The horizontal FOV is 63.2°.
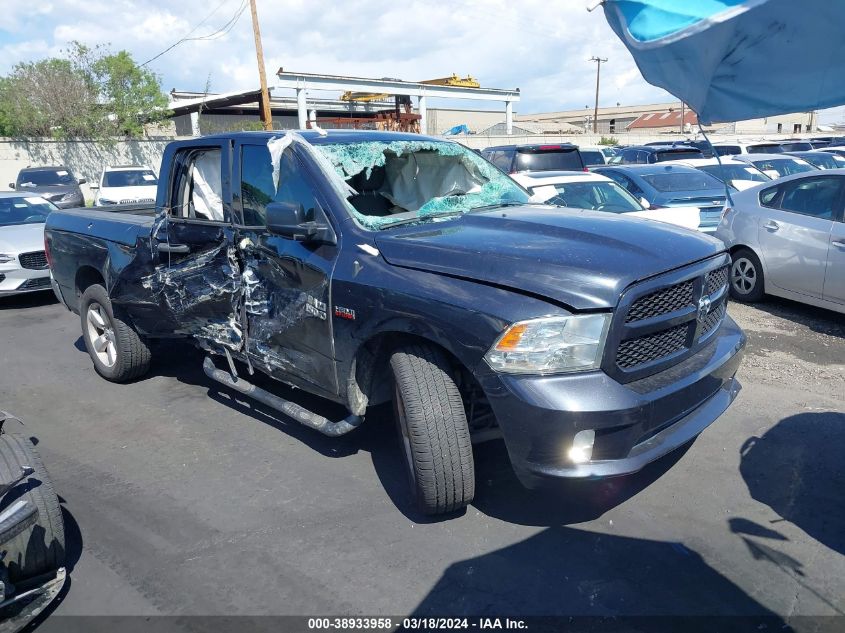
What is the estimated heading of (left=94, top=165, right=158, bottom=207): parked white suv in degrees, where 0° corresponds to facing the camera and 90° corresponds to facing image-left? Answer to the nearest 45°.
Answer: approximately 0°

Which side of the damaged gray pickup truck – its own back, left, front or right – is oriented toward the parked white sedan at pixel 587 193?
left

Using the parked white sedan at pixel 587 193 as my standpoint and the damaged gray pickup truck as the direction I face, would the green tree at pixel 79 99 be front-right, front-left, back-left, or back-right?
back-right

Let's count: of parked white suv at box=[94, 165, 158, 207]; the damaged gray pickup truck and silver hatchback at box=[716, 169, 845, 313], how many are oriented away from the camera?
0

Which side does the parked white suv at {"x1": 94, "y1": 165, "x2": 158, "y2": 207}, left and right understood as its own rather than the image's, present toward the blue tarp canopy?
front

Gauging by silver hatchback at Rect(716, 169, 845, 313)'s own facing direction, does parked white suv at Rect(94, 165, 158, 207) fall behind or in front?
behind

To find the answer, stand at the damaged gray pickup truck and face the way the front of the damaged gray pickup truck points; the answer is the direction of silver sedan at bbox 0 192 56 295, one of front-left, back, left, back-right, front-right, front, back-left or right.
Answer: back

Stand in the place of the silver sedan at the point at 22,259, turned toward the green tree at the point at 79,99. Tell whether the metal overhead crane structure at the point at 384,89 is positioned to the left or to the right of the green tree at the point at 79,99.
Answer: right

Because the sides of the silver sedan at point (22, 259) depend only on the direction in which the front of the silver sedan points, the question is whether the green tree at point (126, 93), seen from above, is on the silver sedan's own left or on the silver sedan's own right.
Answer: on the silver sedan's own left

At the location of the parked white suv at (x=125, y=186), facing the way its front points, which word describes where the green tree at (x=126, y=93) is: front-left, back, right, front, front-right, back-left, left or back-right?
back

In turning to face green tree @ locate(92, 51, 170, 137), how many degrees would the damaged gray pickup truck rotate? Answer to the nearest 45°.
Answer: approximately 135° to its left

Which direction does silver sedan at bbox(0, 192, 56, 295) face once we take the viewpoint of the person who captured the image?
facing the viewer and to the right of the viewer

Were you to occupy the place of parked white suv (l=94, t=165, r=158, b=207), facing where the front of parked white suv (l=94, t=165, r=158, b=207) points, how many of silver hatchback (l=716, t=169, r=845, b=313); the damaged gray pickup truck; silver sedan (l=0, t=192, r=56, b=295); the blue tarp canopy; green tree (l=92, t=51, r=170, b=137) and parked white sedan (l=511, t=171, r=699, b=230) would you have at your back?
1
